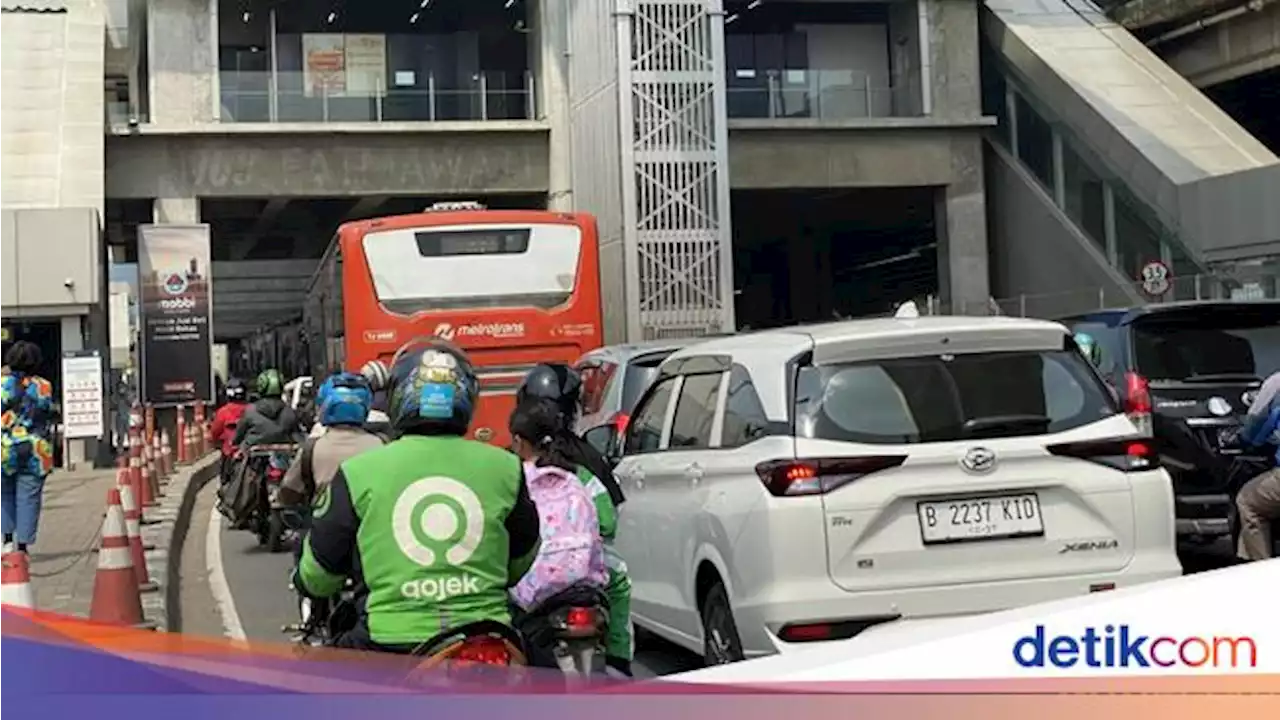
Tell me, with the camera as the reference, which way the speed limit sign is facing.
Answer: facing the viewer

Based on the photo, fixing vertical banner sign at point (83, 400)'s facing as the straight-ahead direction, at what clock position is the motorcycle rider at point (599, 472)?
The motorcycle rider is roughly at 12 o'clock from the vertical banner sign.

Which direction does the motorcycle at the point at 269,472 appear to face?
away from the camera

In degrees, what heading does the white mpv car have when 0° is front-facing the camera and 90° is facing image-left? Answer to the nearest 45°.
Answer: approximately 135°

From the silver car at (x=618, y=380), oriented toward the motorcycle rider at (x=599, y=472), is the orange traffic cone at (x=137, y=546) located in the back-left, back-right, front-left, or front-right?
front-right

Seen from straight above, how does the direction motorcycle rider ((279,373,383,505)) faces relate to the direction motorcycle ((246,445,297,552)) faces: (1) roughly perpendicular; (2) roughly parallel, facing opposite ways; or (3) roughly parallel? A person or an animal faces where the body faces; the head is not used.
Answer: roughly parallel

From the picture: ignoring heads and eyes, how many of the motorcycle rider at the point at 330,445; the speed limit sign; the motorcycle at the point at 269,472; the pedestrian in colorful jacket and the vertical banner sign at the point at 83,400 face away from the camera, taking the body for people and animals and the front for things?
3

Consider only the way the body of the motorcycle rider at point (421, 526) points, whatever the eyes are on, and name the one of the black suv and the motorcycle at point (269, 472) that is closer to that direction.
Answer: the motorcycle

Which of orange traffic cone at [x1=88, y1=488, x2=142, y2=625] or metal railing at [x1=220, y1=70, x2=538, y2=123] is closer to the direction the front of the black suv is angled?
the metal railing

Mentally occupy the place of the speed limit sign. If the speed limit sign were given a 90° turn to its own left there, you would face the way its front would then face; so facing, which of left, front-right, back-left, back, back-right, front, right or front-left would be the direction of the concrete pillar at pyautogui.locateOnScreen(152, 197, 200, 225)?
back

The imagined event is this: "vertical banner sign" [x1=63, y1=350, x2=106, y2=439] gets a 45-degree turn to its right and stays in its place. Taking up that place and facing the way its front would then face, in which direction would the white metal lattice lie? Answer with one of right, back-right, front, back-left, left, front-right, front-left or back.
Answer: back-left

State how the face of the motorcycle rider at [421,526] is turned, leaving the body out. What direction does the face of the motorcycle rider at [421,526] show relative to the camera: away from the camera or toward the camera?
away from the camera

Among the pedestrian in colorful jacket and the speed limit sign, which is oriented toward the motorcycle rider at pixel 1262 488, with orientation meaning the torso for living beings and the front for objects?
the speed limit sign

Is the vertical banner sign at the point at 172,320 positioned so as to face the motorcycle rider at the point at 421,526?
yes

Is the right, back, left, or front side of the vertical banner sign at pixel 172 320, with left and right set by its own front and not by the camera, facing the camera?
front

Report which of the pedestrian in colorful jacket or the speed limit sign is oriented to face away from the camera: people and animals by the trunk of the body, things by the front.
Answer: the pedestrian in colorful jacket

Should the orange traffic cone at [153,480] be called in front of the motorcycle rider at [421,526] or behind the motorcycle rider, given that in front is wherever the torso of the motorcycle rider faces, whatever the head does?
in front

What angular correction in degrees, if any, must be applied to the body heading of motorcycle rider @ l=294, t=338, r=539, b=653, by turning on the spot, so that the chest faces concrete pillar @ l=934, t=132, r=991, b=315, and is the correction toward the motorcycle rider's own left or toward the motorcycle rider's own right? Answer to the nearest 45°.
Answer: approximately 45° to the motorcycle rider's own right

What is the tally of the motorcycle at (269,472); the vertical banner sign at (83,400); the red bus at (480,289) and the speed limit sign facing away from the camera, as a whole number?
2

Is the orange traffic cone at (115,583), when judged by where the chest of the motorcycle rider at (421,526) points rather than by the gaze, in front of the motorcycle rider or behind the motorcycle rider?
in front

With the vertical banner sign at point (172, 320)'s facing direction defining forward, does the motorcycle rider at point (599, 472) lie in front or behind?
in front
